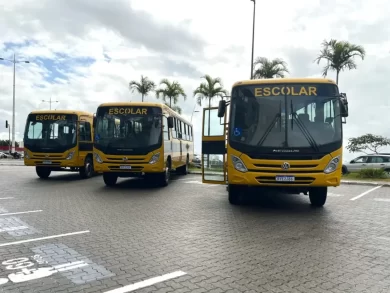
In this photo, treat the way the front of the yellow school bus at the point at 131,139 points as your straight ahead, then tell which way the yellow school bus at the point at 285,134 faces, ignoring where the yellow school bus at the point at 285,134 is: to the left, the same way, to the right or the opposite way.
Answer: the same way

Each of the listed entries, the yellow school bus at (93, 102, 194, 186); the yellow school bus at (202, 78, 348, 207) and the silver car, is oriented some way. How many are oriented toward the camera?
2

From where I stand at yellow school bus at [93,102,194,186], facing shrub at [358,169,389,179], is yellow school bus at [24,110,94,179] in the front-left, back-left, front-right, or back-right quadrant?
back-left

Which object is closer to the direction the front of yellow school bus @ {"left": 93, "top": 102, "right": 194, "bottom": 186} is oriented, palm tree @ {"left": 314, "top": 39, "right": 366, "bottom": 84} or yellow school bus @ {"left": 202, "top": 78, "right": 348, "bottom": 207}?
the yellow school bus

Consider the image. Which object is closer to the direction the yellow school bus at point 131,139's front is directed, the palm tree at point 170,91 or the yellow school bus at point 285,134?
the yellow school bus

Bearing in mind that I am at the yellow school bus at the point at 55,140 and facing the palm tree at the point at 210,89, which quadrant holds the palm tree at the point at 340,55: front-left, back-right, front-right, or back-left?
front-right

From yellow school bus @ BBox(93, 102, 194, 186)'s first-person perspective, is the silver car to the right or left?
on its left

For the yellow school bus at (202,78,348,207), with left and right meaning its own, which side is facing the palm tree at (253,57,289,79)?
back

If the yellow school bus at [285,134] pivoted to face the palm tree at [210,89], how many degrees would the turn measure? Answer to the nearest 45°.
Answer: approximately 180°

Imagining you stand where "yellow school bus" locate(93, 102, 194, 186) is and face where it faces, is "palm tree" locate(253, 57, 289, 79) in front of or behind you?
behind

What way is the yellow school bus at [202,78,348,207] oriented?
toward the camera

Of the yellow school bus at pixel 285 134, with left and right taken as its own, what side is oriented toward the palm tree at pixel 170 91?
back
